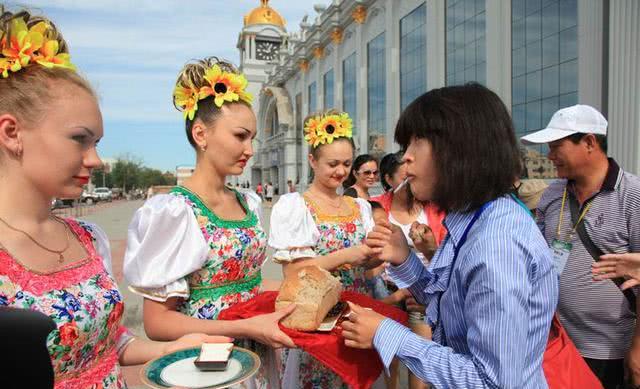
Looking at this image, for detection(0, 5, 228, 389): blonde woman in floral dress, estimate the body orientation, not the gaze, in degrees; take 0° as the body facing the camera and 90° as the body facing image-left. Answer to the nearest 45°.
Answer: approximately 315°

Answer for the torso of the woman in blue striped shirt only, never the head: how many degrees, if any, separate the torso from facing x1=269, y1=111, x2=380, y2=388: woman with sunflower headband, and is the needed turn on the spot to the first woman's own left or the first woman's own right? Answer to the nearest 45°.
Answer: approximately 45° to the first woman's own right

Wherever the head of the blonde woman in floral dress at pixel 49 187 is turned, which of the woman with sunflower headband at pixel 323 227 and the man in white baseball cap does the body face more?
the man in white baseball cap

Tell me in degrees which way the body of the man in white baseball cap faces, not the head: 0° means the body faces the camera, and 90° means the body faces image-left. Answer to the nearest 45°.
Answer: approximately 45°

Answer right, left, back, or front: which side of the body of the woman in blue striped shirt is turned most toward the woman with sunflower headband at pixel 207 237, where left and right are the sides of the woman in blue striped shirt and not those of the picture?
front

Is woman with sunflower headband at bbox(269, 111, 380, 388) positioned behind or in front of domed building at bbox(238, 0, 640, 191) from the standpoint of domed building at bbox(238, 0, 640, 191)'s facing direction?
in front

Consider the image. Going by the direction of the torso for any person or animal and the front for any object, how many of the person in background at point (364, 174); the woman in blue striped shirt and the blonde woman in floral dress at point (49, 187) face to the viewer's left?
1

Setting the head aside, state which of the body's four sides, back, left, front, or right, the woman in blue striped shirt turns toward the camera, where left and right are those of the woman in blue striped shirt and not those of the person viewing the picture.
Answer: left

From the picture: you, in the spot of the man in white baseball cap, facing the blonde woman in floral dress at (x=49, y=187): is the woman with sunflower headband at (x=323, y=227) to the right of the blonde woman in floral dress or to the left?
right

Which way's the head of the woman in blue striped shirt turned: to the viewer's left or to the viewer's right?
to the viewer's left

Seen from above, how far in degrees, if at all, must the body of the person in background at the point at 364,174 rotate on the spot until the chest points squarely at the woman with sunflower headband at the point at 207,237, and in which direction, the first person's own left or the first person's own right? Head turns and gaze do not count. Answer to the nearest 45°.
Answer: approximately 45° to the first person's own right

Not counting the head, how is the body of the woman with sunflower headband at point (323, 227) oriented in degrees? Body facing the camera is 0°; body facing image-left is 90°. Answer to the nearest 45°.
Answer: approximately 315°

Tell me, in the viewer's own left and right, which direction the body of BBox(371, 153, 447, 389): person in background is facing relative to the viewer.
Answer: facing the viewer and to the right of the viewer

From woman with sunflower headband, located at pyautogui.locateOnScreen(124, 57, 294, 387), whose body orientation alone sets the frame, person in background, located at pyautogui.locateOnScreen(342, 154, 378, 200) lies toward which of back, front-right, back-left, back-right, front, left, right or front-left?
left

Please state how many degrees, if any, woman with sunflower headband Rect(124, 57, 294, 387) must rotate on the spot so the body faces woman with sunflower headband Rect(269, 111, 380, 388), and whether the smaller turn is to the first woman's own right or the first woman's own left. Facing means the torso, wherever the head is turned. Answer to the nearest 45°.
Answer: approximately 90° to the first woman's own left
